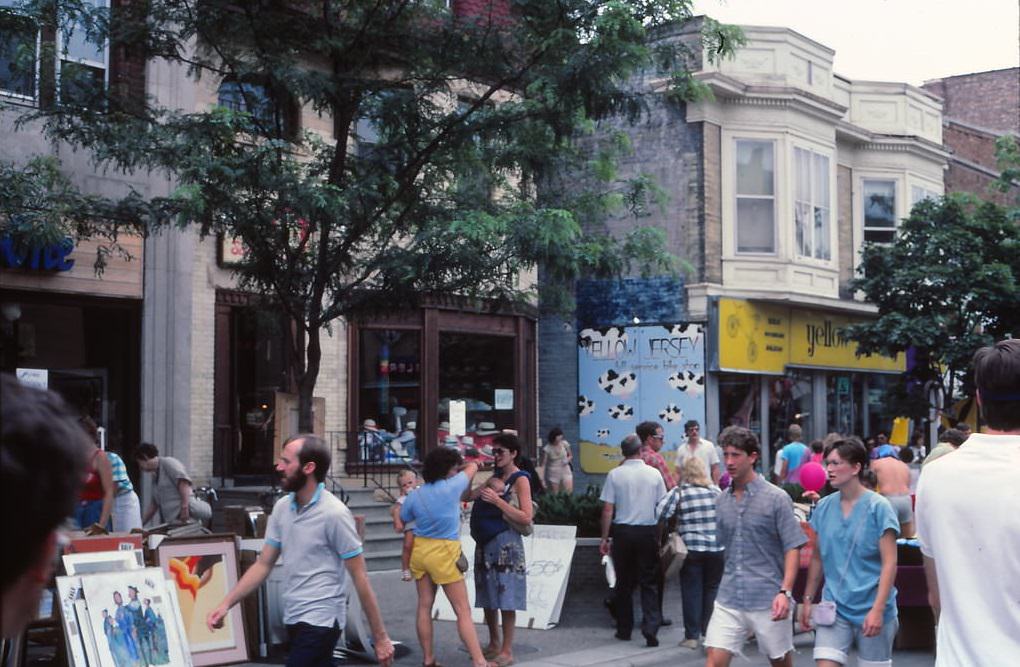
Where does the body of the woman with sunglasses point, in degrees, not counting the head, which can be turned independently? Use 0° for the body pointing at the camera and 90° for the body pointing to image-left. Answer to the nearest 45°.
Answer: approximately 45°

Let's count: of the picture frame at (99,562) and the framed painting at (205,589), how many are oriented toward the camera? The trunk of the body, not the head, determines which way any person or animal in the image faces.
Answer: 2

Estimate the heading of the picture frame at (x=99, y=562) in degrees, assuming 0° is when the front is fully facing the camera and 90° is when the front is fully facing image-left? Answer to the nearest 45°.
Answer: approximately 0°

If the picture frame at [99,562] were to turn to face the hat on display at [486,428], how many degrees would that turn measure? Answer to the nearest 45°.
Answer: approximately 135° to its left

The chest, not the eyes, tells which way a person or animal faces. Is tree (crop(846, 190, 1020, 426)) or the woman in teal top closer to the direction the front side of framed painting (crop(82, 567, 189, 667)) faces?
the woman in teal top

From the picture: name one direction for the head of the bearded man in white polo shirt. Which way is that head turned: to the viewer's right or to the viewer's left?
to the viewer's left

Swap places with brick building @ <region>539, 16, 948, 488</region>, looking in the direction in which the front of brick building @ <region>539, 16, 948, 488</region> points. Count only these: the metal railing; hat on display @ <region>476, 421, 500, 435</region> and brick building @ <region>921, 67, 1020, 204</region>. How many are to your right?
2

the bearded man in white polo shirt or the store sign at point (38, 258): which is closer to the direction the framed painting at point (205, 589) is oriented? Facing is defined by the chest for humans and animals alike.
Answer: the bearded man in white polo shirt
